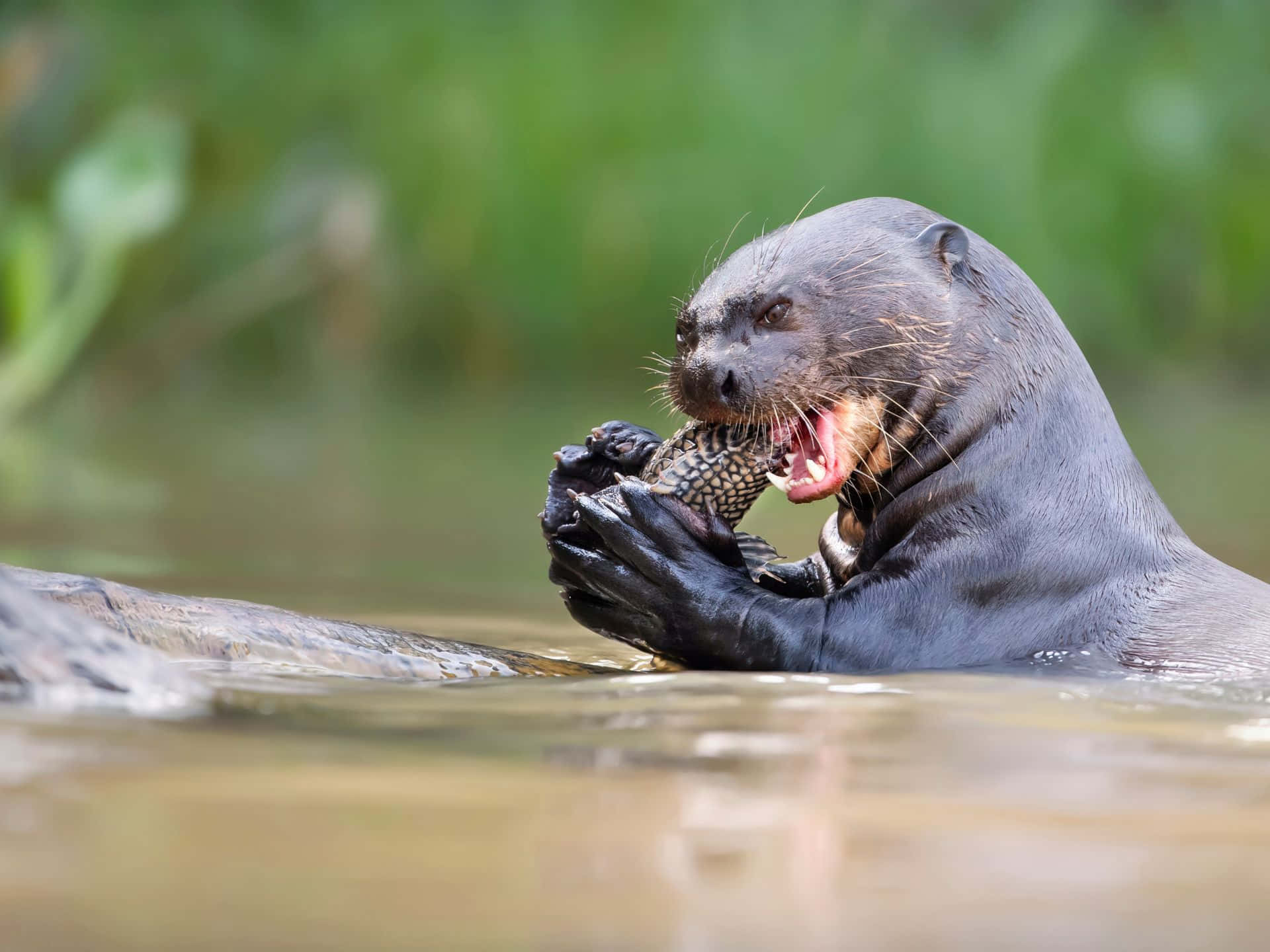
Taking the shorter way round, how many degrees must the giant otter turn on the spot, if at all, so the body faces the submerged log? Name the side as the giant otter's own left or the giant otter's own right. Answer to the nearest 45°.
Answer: approximately 45° to the giant otter's own left

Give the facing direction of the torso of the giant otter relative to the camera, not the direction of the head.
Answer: to the viewer's left
